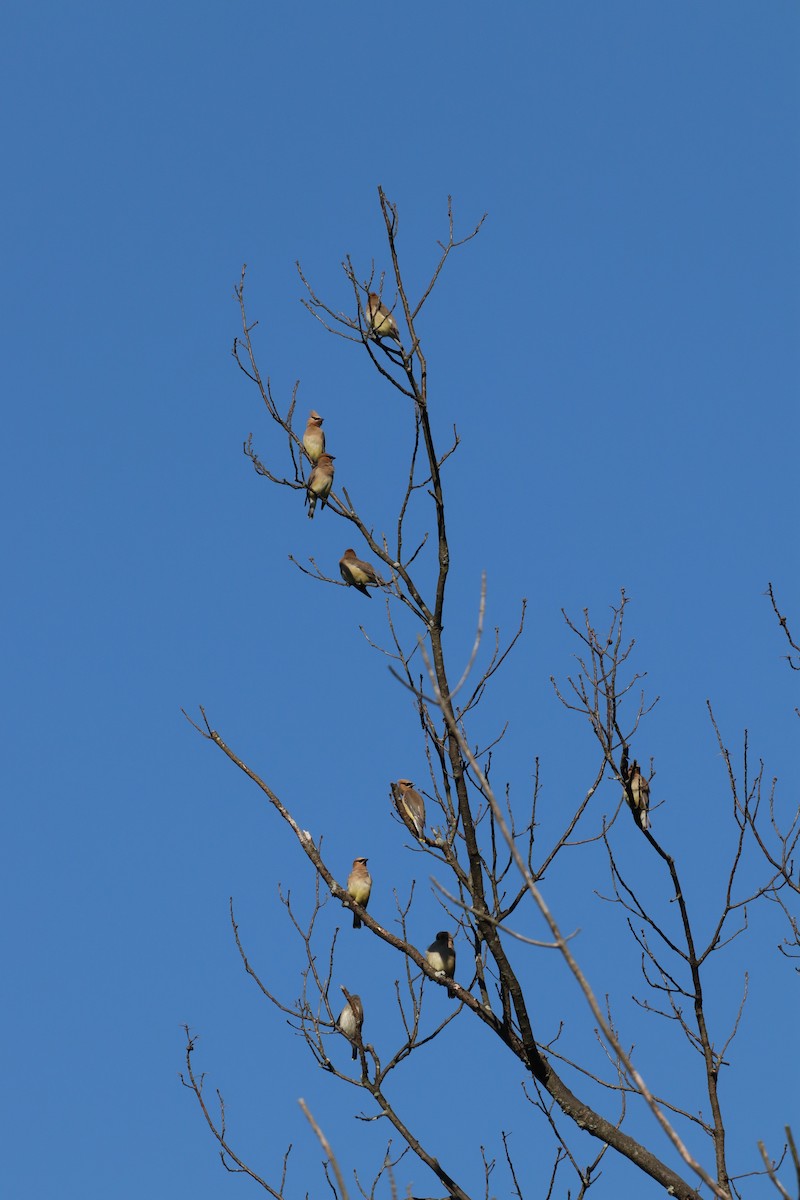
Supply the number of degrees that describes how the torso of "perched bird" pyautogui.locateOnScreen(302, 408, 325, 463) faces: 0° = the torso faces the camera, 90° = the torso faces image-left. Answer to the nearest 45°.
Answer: approximately 315°
